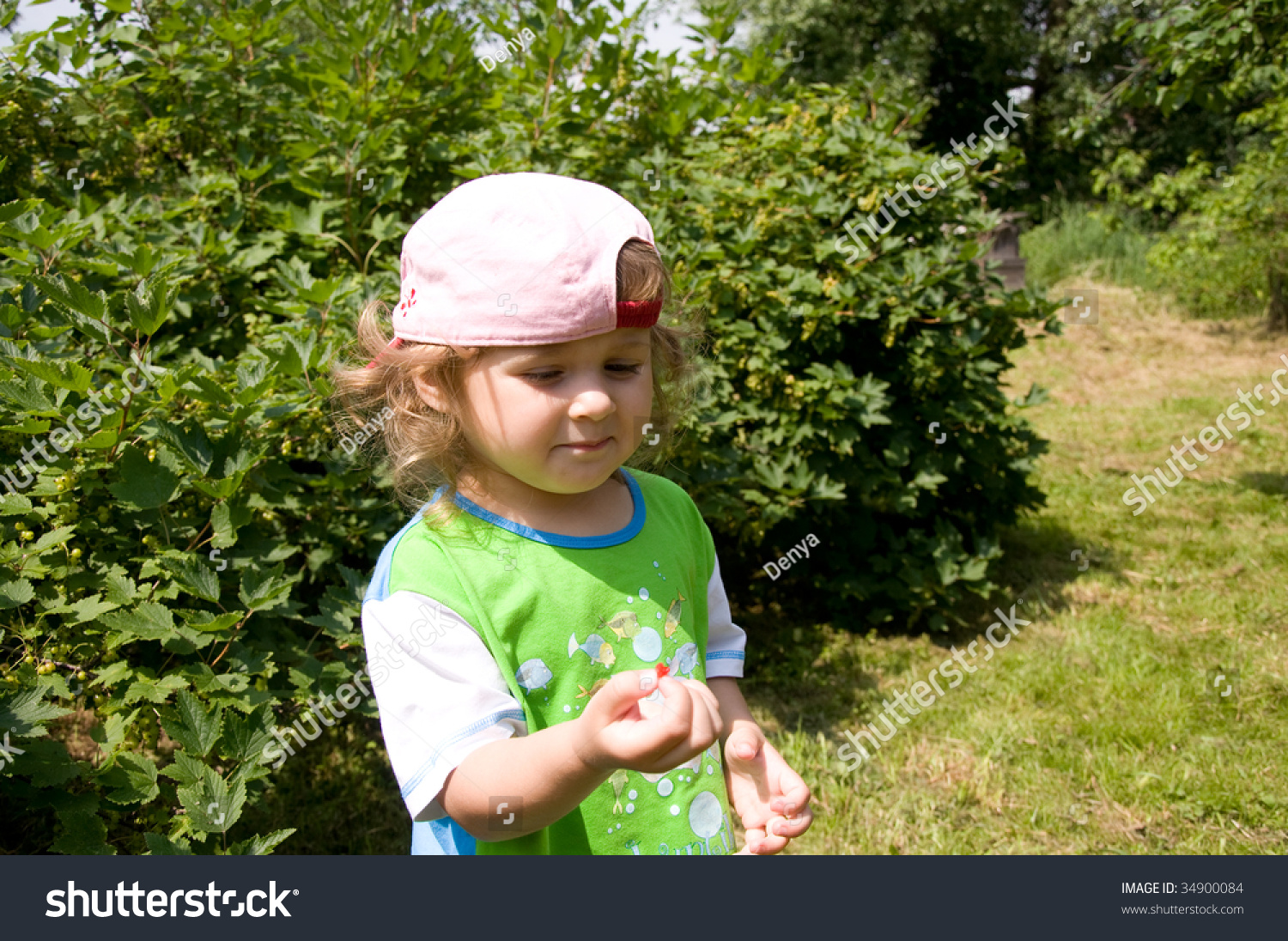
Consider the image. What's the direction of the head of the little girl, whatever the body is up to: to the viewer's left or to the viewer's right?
to the viewer's right

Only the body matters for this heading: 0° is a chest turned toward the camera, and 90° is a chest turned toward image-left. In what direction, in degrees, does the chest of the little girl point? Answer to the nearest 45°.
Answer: approximately 315°

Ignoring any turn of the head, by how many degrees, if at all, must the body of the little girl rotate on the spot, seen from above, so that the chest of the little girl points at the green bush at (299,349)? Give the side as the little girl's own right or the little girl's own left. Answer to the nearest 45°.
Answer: approximately 180°
